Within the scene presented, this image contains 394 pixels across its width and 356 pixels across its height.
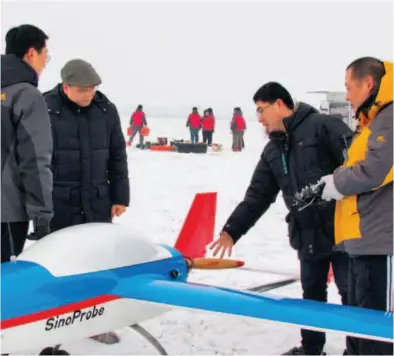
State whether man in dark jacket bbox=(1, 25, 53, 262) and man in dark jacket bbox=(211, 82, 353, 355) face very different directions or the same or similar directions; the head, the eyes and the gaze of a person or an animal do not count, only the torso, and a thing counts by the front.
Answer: very different directions

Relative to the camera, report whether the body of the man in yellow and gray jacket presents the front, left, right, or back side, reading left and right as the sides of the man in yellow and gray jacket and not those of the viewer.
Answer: left

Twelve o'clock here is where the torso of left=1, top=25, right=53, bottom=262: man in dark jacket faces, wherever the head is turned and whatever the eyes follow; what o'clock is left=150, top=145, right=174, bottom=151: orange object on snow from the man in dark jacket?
The orange object on snow is roughly at 11 o'clock from the man in dark jacket.

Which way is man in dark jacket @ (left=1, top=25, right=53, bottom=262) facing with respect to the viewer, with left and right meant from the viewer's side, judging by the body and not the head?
facing away from the viewer and to the right of the viewer

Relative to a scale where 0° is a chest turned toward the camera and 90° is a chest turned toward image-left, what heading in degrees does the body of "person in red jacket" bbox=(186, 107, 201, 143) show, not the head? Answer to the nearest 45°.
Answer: approximately 180°

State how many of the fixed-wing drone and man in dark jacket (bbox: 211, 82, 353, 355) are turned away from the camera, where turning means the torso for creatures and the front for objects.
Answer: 0

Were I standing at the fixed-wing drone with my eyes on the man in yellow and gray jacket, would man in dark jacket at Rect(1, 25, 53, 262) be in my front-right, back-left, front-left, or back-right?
back-left

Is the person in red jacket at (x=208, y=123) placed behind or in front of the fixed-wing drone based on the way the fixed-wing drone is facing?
behind

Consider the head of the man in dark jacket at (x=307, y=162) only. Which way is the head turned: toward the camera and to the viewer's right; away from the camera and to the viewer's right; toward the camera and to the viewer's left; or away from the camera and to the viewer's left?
toward the camera and to the viewer's left

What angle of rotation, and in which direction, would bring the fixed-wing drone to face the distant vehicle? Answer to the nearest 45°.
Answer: approximately 135° to its right

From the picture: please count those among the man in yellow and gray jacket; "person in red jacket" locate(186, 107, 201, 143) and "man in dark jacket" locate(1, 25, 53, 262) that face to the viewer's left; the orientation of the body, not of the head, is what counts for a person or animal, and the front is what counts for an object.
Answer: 1

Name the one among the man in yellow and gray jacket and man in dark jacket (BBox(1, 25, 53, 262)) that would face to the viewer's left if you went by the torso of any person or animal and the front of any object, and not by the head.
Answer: the man in yellow and gray jacket

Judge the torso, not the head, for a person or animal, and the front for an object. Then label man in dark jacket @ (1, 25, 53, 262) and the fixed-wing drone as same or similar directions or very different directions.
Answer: very different directions

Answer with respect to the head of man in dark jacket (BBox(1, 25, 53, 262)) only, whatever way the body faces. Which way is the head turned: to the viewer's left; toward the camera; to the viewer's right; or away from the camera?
to the viewer's right

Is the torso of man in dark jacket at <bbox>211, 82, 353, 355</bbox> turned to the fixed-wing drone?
yes
